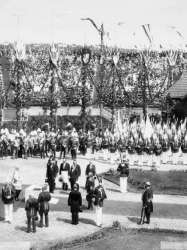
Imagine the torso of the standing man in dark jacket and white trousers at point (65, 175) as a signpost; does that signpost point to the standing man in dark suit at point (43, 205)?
yes

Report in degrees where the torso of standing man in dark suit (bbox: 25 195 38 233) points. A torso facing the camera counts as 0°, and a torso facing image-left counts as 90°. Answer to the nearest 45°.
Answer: approximately 180°

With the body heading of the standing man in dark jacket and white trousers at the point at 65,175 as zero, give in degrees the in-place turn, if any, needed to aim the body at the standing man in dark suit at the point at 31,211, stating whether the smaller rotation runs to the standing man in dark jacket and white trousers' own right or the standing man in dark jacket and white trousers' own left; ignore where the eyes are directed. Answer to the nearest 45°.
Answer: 0° — they already face them

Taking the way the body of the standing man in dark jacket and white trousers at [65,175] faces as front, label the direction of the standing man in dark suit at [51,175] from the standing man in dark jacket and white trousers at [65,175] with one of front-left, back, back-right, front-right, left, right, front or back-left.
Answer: front-right

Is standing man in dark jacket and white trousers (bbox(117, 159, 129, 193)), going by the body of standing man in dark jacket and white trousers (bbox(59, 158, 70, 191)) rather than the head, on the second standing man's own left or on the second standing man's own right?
on the second standing man's own left

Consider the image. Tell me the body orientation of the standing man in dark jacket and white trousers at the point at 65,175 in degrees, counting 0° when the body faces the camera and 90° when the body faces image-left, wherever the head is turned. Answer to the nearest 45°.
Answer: approximately 0°

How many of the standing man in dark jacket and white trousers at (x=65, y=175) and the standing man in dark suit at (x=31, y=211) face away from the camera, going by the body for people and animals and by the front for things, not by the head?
1
